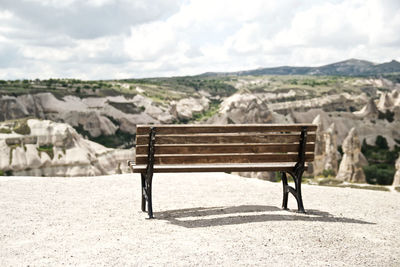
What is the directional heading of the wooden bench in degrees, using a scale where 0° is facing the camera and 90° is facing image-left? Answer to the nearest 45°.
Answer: approximately 180°

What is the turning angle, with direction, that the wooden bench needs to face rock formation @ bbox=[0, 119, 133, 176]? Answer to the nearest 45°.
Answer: approximately 45° to its left
